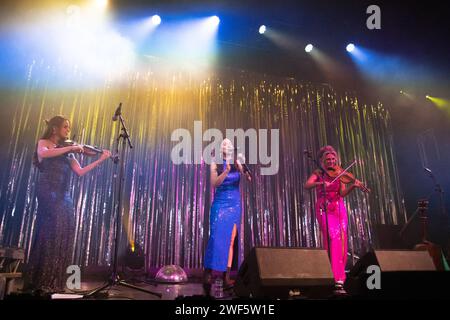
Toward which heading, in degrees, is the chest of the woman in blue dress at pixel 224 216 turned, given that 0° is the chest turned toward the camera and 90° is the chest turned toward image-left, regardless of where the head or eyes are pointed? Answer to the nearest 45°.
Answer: approximately 0°

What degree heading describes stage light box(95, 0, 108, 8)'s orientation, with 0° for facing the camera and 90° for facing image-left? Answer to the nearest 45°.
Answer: approximately 0°

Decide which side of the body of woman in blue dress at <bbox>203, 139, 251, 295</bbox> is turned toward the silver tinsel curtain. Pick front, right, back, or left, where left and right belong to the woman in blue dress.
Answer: back

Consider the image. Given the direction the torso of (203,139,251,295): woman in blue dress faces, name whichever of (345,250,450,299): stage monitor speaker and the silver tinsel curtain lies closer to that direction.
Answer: the stage monitor speaker

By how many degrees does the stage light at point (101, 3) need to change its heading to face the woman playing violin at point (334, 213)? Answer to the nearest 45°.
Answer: approximately 45° to its left

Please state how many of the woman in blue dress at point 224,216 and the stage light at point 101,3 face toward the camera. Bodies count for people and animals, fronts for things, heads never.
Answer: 2
